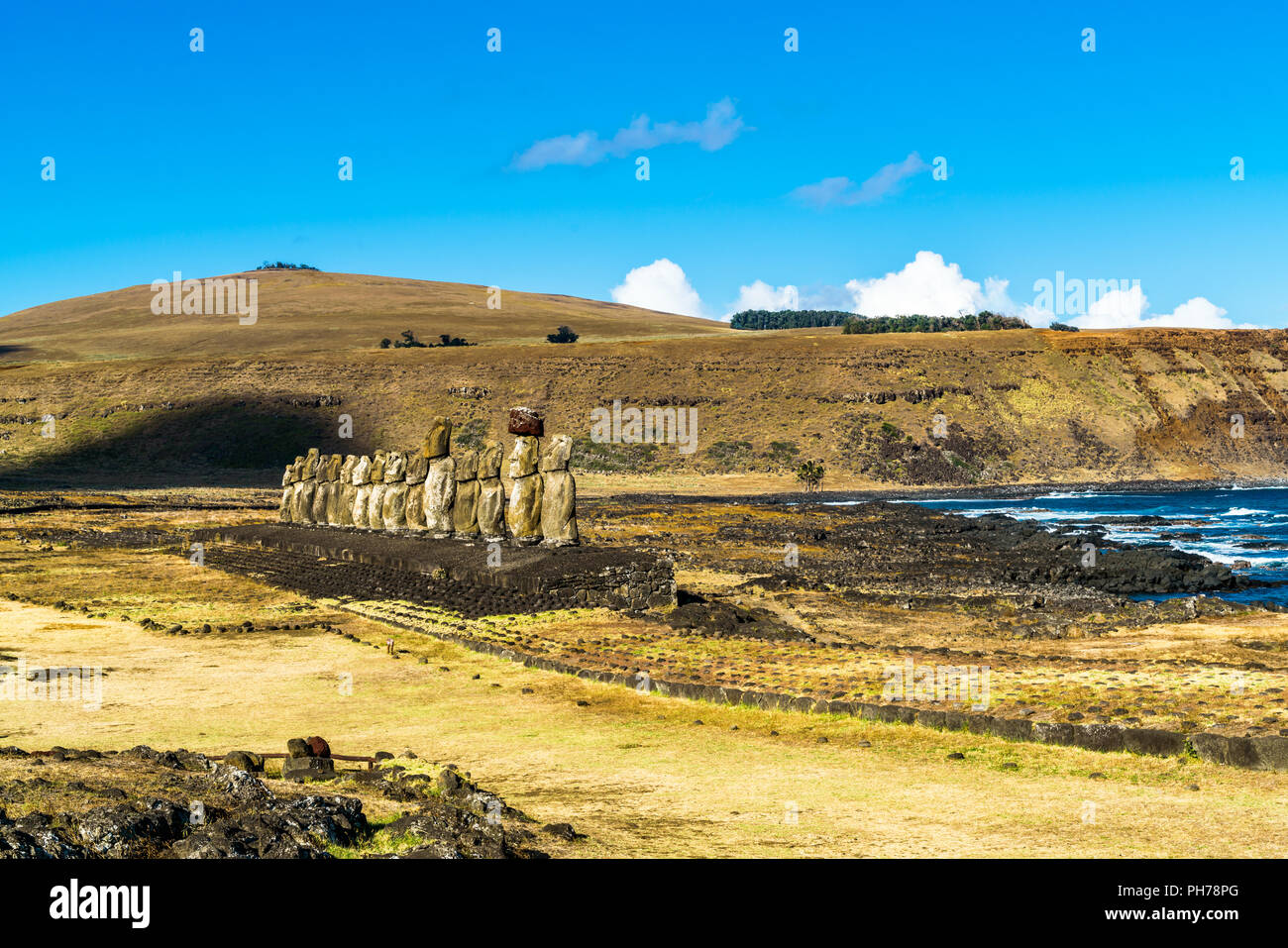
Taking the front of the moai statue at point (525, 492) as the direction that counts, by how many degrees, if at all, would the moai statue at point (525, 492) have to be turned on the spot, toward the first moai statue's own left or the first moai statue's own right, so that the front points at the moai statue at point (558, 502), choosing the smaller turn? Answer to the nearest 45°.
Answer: approximately 90° to the first moai statue's own left

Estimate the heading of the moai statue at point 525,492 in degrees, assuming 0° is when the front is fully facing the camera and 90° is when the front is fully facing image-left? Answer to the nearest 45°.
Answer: approximately 45°

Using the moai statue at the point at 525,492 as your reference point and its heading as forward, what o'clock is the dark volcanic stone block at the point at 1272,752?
The dark volcanic stone block is roughly at 10 o'clock from the moai statue.

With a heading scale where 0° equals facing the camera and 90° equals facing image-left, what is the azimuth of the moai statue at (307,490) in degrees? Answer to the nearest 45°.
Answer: approximately 90°

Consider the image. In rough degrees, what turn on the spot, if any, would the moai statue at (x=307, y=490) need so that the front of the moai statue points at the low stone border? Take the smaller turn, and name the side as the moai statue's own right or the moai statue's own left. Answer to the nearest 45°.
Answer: approximately 90° to the moai statue's own left

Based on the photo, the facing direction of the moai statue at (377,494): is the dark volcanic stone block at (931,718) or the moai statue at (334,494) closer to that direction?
the dark volcanic stone block
